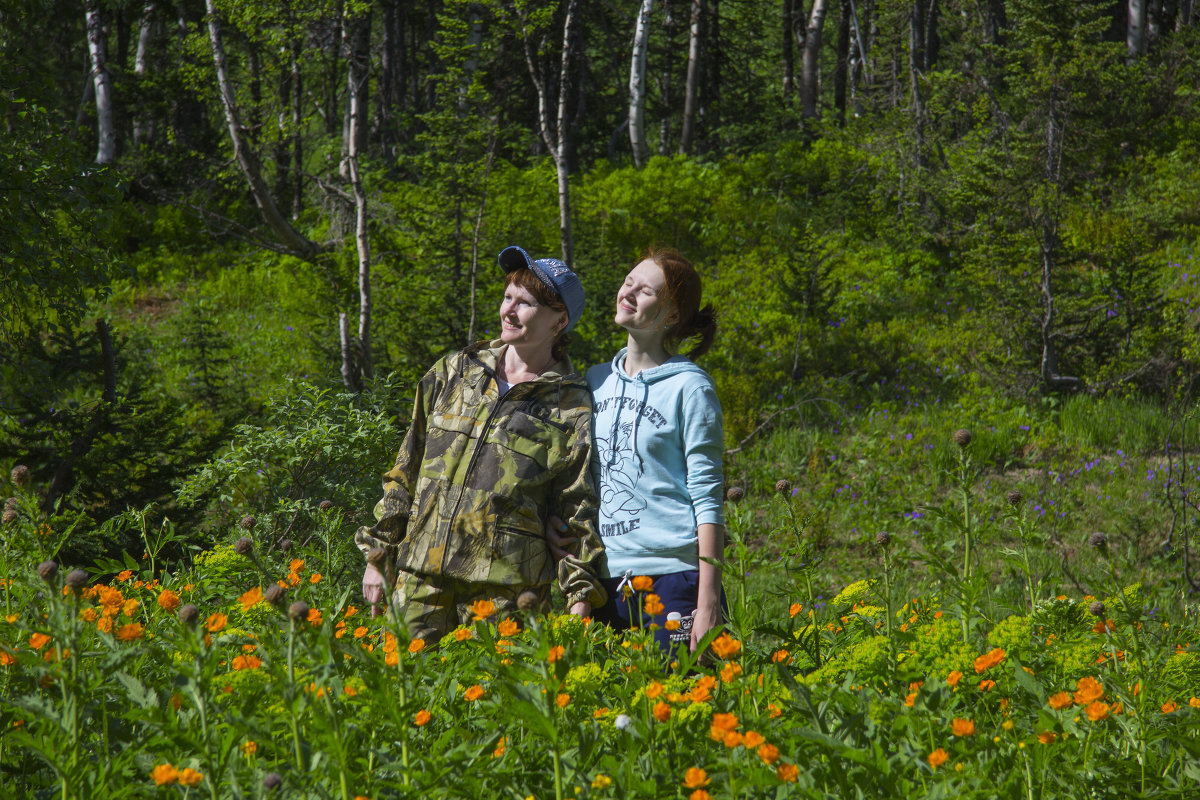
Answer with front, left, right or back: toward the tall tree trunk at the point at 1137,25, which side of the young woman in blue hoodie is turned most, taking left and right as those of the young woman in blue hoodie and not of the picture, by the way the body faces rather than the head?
back

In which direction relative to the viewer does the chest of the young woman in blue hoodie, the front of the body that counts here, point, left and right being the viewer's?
facing the viewer and to the left of the viewer

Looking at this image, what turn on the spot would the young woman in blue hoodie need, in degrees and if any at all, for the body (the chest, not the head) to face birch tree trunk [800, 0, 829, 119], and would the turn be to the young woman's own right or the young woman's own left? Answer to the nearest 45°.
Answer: approximately 135° to the young woman's own right

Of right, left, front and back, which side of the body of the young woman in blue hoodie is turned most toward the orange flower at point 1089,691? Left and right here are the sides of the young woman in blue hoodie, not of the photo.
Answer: left

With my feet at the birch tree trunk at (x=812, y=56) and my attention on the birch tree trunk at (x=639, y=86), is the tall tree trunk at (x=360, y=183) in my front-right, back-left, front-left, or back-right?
front-left

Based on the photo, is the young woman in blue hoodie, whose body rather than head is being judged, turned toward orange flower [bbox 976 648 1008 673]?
no

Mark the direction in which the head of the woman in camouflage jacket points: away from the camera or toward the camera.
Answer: toward the camera

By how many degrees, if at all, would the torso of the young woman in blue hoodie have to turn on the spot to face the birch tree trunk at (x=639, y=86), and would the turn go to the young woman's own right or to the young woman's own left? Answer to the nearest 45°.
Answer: approximately 135° to the young woman's own right

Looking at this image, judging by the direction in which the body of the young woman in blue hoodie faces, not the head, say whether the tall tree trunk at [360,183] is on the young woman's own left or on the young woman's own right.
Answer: on the young woman's own right

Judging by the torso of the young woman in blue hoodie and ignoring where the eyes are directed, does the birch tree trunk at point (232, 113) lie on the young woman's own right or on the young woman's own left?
on the young woman's own right
